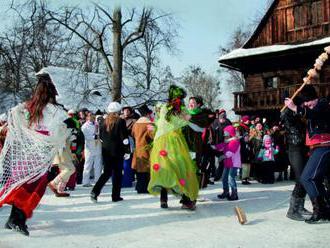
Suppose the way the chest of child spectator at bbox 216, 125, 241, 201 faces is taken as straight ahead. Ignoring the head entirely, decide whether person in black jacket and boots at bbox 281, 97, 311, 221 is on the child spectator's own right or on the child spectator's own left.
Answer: on the child spectator's own left

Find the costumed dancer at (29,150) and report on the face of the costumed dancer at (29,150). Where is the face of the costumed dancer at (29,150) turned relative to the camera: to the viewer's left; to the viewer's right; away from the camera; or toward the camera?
away from the camera

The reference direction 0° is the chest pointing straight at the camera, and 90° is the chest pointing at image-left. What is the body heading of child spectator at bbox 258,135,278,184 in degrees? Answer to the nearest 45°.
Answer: approximately 0°

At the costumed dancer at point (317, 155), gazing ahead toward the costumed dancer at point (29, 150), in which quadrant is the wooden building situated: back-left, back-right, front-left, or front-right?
back-right

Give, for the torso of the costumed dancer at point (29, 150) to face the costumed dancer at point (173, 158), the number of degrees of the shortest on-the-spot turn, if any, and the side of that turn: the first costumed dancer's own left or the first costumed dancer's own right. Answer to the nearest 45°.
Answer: approximately 45° to the first costumed dancer's own right
